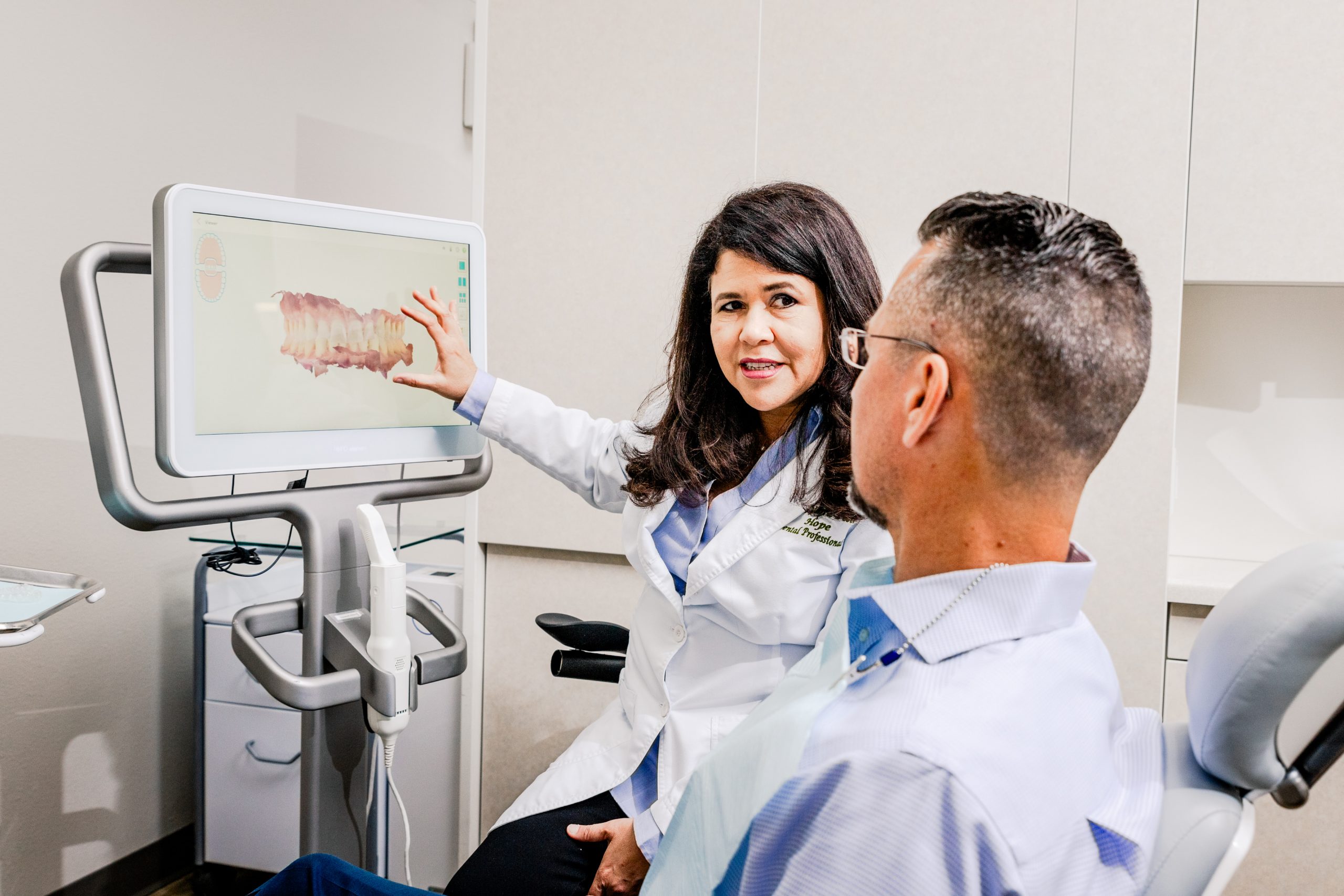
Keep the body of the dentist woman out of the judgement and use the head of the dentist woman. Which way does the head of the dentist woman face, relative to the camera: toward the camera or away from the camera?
toward the camera

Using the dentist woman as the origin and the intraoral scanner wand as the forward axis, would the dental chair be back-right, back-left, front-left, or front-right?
back-left

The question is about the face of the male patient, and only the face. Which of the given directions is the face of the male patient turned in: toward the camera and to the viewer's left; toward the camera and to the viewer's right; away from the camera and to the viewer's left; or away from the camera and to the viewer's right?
away from the camera and to the viewer's left

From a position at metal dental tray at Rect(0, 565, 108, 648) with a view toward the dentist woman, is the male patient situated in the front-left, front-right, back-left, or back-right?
front-right

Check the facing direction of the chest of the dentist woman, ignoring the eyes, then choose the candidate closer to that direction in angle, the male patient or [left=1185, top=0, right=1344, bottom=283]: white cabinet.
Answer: the male patient

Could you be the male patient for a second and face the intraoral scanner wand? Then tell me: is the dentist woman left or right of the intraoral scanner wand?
right

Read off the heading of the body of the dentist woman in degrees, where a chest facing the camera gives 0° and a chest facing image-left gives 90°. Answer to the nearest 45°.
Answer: approximately 45°

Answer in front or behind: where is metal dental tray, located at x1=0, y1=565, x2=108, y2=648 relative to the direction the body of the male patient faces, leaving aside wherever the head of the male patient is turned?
in front

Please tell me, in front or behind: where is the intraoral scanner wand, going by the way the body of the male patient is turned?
in front

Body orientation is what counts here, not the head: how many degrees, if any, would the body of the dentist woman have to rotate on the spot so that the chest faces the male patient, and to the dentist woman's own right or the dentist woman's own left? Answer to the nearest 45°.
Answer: approximately 45° to the dentist woman's own left

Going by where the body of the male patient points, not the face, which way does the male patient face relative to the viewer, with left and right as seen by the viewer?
facing to the left of the viewer

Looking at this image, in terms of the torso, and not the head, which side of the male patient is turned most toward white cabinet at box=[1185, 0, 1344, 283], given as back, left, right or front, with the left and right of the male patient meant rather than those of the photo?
right
